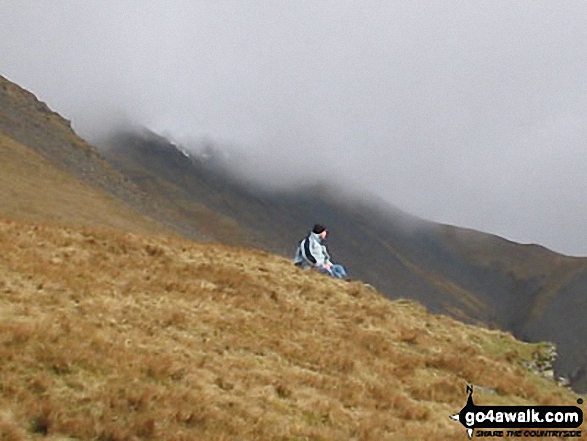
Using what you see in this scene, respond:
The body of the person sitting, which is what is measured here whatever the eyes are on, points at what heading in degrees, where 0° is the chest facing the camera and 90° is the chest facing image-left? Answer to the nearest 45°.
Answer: approximately 270°
